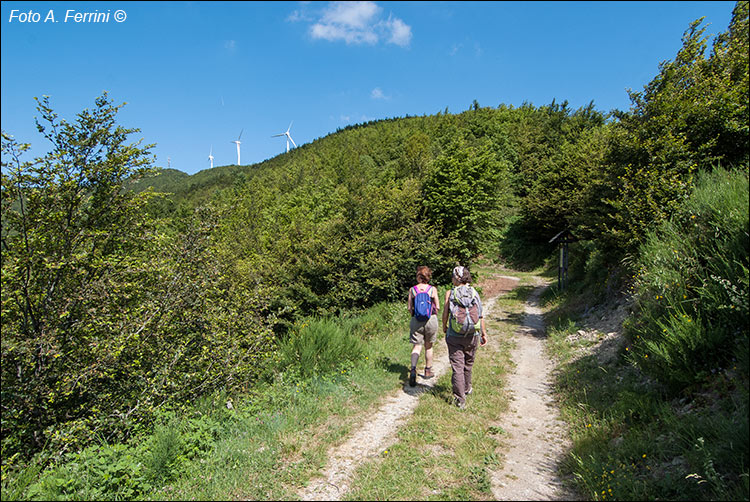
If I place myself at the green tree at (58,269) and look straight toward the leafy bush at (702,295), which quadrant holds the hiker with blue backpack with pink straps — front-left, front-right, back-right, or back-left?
front-left

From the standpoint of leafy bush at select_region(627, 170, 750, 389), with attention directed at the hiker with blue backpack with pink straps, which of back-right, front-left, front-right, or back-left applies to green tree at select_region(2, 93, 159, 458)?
front-left

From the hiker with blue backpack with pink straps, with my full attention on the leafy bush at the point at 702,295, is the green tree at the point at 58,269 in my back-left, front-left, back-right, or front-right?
back-right

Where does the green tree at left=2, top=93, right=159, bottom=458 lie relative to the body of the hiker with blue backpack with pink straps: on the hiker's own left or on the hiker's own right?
on the hiker's own left

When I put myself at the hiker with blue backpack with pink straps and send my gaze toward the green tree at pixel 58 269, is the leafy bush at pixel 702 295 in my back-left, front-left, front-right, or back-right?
back-left

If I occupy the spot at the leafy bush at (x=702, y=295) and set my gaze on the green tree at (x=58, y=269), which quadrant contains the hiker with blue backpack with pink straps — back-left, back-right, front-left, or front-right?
front-right

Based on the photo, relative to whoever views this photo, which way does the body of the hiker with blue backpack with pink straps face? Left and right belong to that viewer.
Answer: facing away from the viewer

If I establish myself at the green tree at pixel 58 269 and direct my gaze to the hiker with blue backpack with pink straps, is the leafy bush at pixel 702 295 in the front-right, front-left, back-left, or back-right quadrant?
front-right

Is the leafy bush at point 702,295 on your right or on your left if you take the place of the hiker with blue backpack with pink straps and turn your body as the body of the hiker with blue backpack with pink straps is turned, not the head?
on your right
